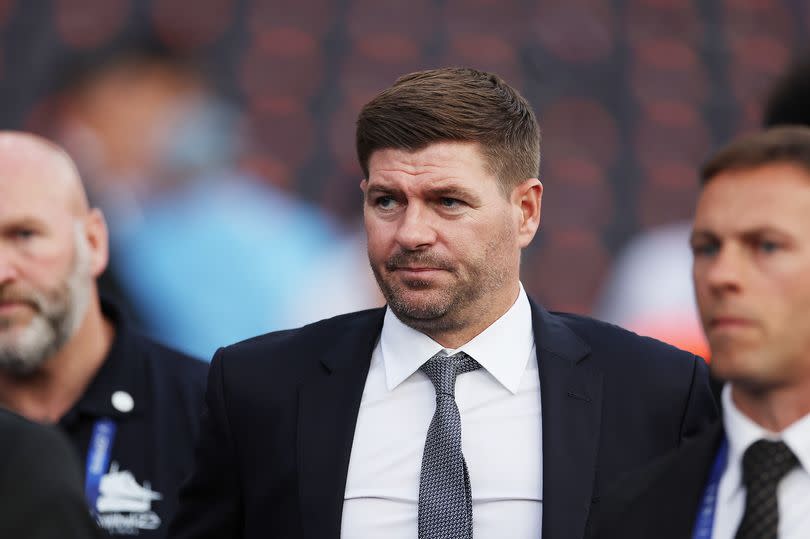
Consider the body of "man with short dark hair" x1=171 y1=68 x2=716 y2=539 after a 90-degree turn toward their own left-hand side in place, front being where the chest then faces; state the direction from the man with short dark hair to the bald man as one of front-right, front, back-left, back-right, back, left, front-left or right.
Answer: back-left

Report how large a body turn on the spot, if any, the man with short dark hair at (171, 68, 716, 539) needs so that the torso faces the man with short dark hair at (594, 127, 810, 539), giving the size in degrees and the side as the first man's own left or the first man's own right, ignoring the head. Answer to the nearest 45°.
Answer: approximately 45° to the first man's own left
